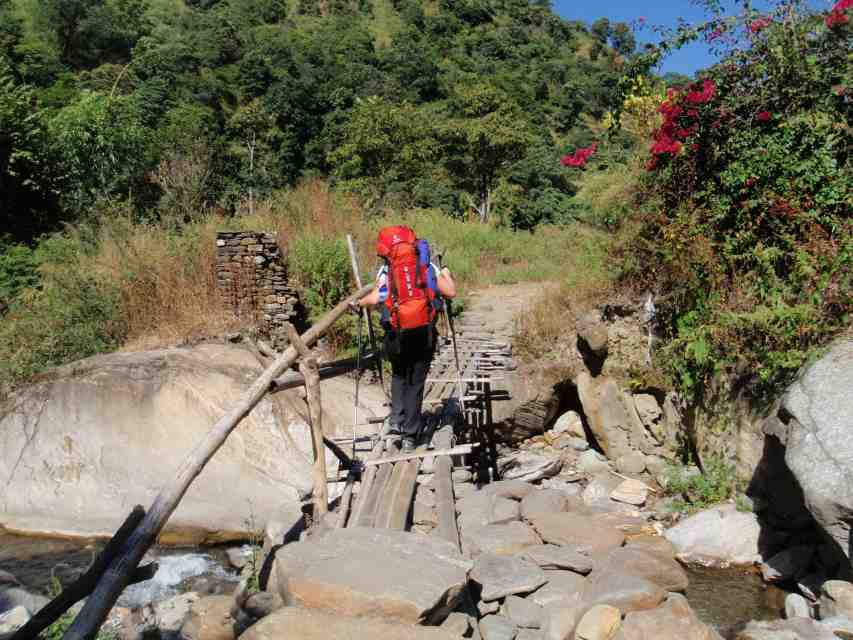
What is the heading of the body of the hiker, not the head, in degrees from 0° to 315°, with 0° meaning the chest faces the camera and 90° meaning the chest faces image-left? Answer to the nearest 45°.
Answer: approximately 180°

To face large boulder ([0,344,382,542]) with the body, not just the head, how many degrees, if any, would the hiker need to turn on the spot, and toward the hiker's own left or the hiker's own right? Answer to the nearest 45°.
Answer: approximately 45° to the hiker's own left

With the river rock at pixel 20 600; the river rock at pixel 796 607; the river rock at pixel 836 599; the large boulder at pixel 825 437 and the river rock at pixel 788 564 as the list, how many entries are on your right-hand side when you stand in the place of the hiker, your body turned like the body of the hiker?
4

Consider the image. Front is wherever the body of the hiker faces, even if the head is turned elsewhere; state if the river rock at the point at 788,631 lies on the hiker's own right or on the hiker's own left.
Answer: on the hiker's own right

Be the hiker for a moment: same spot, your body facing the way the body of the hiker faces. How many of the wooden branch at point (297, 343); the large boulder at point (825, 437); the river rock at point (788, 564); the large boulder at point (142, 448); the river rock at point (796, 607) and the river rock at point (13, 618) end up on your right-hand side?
3

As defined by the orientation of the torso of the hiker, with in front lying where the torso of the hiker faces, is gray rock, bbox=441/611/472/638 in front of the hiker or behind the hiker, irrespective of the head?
behind

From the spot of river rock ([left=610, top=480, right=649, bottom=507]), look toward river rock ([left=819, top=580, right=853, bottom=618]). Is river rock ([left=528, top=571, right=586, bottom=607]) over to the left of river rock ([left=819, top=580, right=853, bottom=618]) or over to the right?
right

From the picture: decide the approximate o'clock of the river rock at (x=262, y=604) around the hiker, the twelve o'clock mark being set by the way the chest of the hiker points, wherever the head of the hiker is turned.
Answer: The river rock is roughly at 7 o'clock from the hiker.
